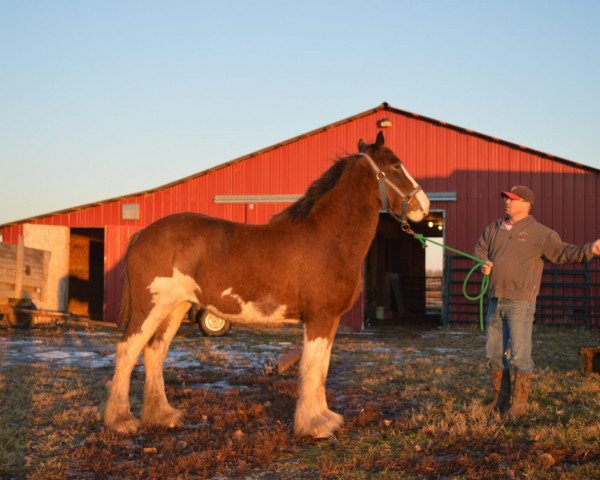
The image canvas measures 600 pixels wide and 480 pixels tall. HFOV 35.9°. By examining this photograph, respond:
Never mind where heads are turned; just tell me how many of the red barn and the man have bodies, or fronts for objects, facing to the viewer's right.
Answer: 0

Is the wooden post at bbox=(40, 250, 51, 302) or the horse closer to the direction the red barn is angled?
the horse

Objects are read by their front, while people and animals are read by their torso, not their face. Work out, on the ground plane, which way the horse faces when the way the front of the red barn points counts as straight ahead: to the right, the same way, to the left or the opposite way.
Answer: to the left

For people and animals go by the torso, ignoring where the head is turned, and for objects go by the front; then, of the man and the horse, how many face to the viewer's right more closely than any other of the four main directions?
1

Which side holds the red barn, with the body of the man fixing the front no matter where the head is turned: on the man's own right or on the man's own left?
on the man's own right

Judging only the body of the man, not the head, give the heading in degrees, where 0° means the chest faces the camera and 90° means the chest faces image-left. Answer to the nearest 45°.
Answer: approximately 45°

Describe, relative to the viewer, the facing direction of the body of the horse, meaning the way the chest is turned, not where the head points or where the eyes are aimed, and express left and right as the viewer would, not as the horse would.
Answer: facing to the right of the viewer

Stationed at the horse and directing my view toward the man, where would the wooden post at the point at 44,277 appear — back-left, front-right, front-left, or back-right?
back-left

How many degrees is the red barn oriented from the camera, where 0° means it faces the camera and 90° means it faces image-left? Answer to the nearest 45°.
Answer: approximately 0°
